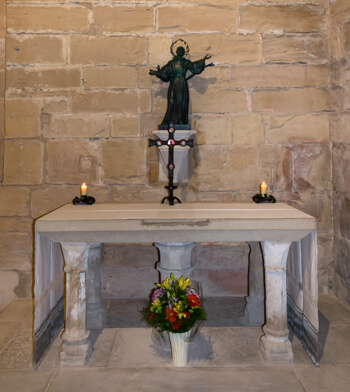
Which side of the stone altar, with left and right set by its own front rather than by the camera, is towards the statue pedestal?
back

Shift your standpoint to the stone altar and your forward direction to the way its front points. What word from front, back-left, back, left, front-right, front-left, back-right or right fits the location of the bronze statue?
back

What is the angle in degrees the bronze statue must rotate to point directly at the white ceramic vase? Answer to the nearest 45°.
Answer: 0° — it already faces it

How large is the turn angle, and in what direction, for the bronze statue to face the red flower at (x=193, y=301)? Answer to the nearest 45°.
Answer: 0° — it already faces it

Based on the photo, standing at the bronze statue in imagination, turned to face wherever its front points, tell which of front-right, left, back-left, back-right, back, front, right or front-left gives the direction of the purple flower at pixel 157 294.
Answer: front

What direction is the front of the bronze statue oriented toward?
toward the camera

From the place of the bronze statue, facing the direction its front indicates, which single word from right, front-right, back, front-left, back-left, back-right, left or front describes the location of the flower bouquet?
front

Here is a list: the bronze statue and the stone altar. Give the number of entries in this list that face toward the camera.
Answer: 2

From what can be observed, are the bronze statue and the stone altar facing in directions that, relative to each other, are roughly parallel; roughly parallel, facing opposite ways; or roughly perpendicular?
roughly parallel
